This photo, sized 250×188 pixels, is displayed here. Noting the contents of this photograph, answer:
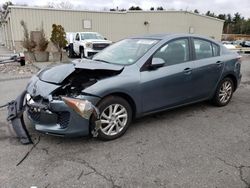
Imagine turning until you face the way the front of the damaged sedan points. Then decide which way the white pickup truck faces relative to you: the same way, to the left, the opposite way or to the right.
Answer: to the left

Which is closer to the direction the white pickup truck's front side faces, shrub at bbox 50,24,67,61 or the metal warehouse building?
the shrub

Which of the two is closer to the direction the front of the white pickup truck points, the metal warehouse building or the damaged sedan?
the damaged sedan

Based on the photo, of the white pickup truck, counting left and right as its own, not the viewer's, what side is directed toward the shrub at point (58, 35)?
right

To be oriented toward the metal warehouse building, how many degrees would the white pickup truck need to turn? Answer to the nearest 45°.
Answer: approximately 135° to its left

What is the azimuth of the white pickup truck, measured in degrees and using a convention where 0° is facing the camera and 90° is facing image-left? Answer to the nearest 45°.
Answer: approximately 315°

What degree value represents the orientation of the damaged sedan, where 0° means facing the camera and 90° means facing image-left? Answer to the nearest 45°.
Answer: approximately 45°

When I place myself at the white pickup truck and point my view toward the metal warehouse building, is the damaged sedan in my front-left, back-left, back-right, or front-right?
back-right

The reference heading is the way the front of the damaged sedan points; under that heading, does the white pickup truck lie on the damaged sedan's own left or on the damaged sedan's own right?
on the damaged sedan's own right
